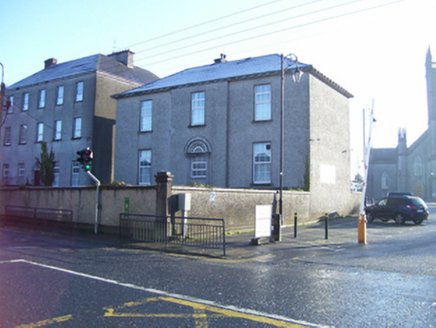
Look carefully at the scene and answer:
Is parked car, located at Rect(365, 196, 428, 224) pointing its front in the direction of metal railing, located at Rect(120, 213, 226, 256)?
no

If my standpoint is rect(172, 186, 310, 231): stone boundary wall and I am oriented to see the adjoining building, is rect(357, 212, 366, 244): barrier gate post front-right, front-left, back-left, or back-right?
back-right

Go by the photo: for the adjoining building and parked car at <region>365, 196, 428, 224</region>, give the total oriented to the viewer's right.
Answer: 0

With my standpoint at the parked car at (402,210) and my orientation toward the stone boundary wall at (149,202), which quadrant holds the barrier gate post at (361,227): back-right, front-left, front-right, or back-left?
front-left

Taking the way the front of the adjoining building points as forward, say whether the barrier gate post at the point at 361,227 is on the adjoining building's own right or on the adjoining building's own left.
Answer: on the adjoining building's own left

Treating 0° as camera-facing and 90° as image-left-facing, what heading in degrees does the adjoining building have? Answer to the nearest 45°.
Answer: approximately 45°

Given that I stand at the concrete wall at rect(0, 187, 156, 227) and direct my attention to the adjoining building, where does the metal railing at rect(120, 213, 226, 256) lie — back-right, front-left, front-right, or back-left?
back-right

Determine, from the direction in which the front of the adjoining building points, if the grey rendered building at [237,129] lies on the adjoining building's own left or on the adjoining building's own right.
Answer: on the adjoining building's own left

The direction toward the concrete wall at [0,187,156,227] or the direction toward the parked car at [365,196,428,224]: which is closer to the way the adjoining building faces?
the concrete wall

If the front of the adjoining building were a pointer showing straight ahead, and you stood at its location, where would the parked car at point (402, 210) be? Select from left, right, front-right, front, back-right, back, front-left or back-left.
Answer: left

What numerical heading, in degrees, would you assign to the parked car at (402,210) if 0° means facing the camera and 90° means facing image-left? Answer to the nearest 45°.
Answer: approximately 135°
